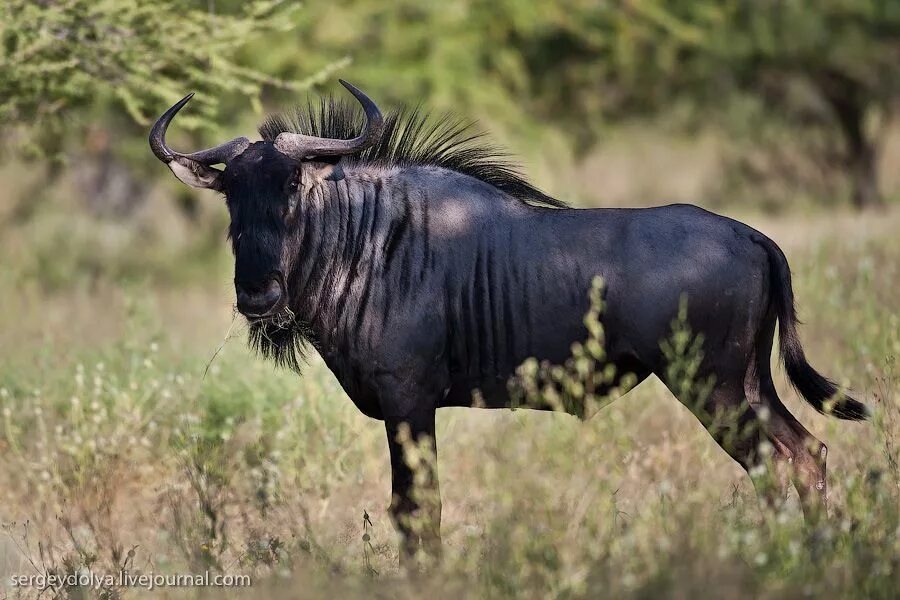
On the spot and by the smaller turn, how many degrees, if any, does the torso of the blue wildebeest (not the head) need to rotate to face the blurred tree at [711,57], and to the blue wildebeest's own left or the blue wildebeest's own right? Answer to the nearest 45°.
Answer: approximately 90° to the blue wildebeest's own right

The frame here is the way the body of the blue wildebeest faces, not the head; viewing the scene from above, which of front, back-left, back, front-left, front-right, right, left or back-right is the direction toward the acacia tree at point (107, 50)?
front-right

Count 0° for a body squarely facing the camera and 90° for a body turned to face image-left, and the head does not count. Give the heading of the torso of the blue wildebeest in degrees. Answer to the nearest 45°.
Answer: approximately 90°

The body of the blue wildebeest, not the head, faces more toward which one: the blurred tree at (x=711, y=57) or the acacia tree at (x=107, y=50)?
the acacia tree
